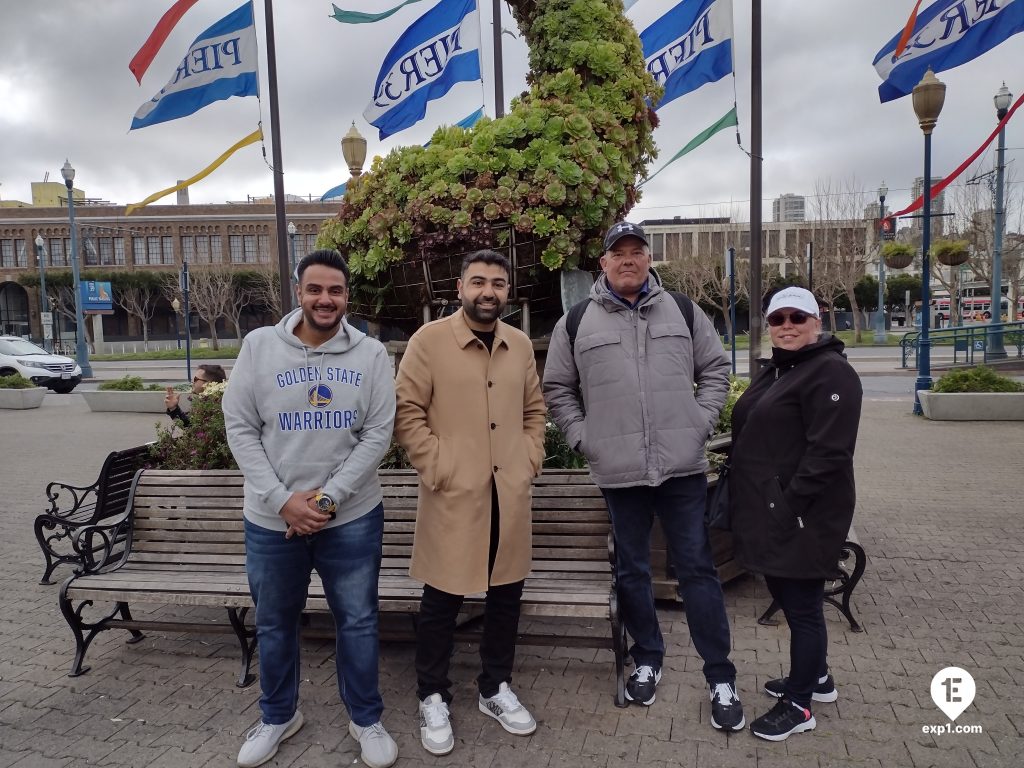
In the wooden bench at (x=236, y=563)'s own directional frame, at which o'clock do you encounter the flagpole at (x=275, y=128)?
The flagpole is roughly at 6 o'clock from the wooden bench.

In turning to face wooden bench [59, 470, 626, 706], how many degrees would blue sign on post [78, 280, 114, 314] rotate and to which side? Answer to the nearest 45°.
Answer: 0° — it already faces it

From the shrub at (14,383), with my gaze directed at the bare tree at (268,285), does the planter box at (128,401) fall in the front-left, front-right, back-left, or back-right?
back-right

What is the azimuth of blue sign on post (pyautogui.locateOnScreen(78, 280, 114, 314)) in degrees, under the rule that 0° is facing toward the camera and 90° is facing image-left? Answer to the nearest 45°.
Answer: approximately 0°

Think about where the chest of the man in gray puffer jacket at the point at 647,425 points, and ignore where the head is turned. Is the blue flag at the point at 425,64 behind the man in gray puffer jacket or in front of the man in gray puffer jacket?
behind
